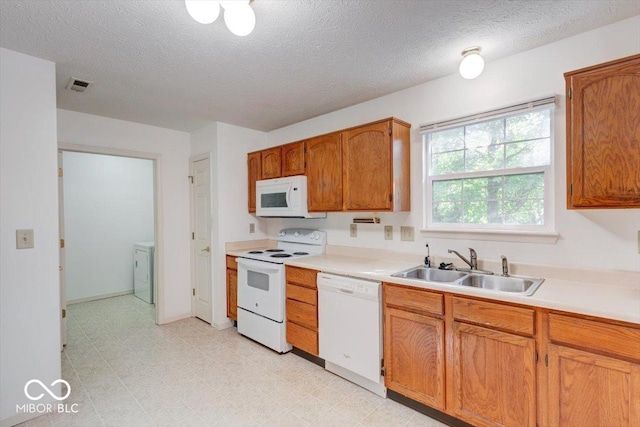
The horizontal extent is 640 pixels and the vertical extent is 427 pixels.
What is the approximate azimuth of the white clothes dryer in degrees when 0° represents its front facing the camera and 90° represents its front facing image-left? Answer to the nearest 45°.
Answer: approximately 45°

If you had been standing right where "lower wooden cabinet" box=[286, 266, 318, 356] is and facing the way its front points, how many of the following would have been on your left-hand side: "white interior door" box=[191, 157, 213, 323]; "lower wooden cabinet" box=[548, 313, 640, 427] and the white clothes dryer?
1

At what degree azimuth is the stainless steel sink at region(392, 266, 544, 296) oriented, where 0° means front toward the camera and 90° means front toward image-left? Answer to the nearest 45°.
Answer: approximately 45°

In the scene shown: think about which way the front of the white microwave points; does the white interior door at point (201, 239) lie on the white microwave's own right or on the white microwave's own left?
on the white microwave's own right

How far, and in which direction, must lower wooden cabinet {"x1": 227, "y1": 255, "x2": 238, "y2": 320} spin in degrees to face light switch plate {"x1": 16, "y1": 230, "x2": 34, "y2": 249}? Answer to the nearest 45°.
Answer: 0° — it already faces it

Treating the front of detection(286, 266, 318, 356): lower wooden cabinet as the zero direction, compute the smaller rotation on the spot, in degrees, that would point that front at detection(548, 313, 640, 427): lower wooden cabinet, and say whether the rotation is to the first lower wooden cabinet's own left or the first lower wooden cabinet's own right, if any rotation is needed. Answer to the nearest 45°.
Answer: approximately 90° to the first lower wooden cabinet's own left

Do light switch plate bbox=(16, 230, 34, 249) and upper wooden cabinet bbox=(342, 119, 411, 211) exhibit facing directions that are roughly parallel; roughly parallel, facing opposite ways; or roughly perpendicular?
roughly perpendicular

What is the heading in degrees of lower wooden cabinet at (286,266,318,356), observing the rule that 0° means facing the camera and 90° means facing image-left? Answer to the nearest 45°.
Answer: approximately 45°

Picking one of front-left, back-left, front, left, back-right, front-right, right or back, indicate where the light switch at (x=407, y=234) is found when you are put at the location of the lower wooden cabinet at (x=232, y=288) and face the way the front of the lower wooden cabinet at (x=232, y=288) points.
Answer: left
